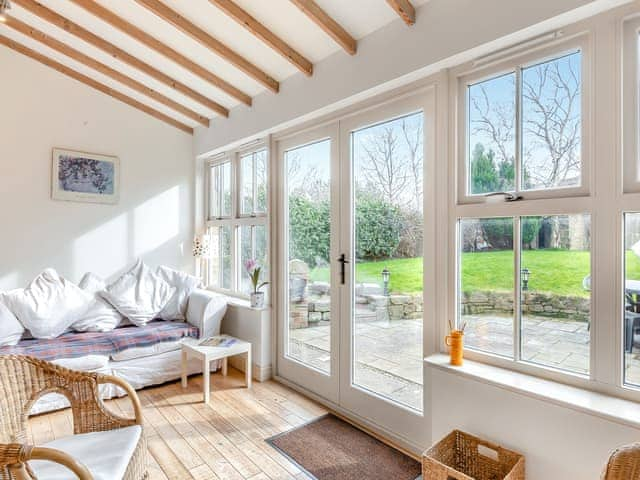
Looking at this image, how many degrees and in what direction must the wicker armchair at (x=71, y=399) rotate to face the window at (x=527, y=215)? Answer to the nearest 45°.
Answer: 0° — it already faces it

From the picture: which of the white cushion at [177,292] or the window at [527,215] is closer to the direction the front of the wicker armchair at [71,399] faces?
the window

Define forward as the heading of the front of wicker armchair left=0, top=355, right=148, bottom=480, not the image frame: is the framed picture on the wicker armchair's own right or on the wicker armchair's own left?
on the wicker armchair's own left

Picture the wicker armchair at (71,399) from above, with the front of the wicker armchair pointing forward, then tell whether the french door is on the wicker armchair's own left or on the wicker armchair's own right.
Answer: on the wicker armchair's own left

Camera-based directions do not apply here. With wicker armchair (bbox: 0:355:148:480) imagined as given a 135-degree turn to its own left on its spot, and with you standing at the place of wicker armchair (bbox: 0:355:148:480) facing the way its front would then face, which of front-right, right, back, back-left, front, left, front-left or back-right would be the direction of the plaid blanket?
front

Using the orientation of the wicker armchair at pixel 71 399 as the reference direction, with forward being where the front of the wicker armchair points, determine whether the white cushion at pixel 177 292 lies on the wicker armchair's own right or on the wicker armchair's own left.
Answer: on the wicker armchair's own left

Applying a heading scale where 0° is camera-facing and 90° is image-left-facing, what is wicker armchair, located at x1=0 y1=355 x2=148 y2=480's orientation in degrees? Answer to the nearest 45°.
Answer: approximately 315°

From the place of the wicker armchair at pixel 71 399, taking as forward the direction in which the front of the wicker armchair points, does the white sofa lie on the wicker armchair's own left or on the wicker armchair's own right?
on the wicker armchair's own left

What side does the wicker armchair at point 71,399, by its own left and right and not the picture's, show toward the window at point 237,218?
left

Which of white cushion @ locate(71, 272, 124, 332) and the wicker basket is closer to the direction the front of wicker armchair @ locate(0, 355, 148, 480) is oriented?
the wicker basket

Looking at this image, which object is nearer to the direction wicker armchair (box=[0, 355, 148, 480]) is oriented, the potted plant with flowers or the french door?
the french door
